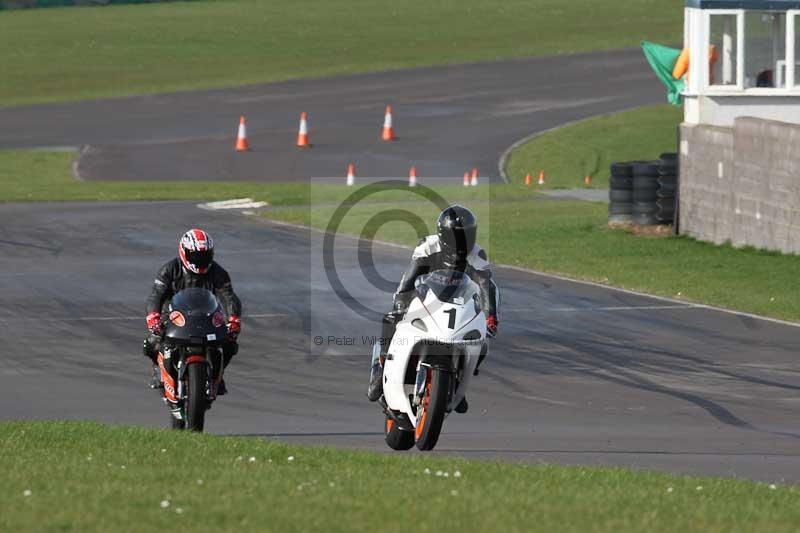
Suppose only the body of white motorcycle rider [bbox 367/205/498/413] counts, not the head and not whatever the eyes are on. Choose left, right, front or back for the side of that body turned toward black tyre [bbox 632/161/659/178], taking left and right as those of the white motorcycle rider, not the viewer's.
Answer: back

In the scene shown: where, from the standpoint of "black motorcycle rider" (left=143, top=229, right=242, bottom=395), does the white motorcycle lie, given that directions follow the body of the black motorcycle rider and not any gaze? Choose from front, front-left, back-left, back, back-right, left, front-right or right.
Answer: front-left

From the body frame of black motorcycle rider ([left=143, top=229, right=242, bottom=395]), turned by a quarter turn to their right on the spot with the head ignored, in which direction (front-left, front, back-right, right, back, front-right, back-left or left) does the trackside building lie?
back-right

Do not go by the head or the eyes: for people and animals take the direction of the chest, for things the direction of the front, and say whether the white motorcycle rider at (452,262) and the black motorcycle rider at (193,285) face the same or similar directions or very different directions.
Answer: same or similar directions

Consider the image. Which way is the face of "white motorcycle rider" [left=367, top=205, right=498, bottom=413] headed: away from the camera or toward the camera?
toward the camera

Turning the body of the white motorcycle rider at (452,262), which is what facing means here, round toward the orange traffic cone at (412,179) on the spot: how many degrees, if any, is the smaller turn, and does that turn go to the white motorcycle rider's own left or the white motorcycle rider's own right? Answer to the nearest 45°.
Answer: approximately 180°

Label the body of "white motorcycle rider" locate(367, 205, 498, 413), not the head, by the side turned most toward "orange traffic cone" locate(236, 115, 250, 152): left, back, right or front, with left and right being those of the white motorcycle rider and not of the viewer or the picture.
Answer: back

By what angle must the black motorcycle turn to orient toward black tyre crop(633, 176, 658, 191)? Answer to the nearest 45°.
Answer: approximately 135° to its left

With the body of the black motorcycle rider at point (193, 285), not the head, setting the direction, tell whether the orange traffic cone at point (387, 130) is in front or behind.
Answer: behind

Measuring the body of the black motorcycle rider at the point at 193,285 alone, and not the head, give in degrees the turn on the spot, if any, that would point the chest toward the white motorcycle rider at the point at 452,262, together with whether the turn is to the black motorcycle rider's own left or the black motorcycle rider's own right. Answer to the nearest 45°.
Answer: approximately 45° to the black motorcycle rider's own left

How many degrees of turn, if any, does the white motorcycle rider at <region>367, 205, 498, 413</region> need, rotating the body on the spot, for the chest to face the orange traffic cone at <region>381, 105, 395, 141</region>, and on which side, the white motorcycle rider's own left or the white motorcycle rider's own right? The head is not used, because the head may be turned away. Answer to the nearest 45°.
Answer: approximately 180°

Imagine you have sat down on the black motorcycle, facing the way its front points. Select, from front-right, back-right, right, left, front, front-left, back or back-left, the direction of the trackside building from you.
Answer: back-left

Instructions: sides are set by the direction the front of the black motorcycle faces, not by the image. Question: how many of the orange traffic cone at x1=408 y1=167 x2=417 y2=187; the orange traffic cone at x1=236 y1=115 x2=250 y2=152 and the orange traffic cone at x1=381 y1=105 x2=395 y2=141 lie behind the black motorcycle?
3

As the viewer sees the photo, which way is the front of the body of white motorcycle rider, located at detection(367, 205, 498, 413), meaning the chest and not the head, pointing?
toward the camera

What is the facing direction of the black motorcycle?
toward the camera

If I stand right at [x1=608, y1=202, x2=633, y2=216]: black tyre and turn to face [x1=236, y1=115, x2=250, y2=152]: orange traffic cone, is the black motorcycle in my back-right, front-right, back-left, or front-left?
back-left
